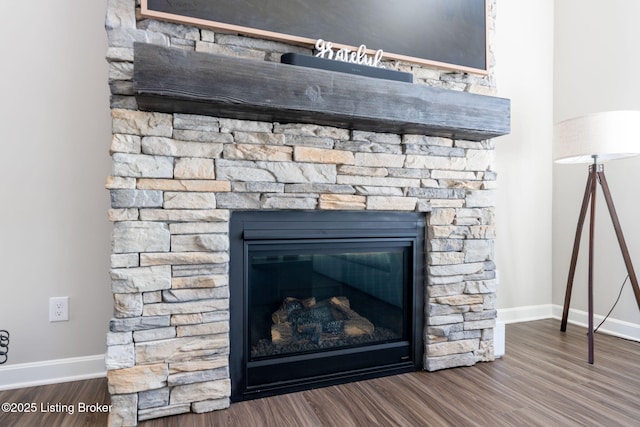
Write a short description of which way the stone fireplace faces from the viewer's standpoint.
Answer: facing the viewer and to the right of the viewer

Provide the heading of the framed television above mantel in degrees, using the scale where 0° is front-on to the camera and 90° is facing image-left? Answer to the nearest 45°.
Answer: approximately 315°

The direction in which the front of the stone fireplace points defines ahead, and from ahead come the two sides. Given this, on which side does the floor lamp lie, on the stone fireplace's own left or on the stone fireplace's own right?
on the stone fireplace's own left

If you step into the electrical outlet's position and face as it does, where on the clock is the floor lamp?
The floor lamp is roughly at 10 o'clock from the electrical outlet.

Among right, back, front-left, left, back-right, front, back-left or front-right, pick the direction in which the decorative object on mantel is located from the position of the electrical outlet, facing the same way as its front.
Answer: front-left

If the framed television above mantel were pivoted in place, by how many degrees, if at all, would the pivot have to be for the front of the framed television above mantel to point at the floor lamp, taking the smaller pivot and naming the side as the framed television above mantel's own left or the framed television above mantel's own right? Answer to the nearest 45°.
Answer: approximately 45° to the framed television above mantel's own left

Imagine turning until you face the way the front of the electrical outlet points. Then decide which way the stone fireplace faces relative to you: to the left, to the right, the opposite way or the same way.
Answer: the same way

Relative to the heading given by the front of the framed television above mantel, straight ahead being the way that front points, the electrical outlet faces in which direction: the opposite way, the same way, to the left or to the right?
the same way

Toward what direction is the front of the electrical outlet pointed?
toward the camera

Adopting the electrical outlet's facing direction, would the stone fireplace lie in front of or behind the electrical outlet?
in front

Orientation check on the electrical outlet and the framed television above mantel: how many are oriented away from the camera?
0
